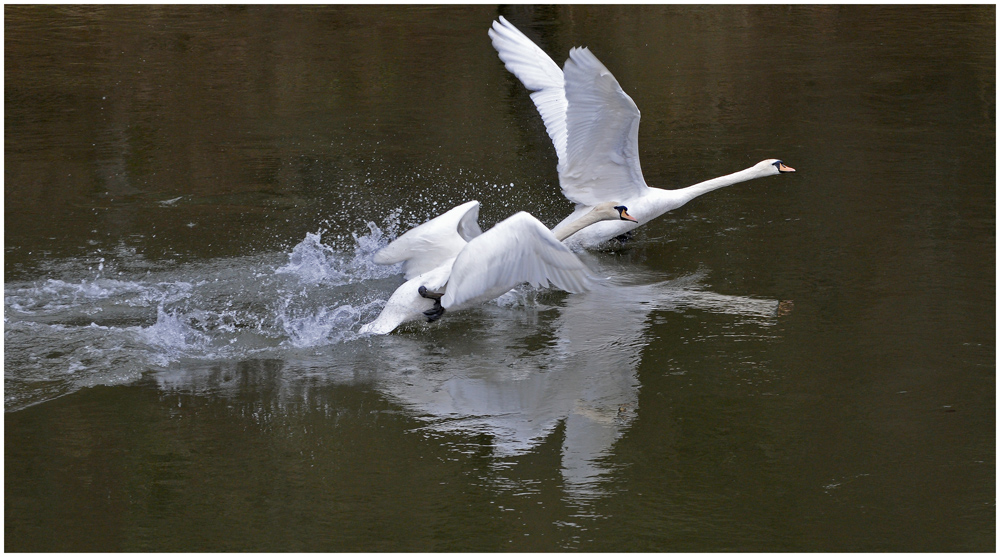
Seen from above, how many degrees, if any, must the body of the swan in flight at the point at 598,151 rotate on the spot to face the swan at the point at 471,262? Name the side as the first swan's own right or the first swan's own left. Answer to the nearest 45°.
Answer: approximately 90° to the first swan's own right

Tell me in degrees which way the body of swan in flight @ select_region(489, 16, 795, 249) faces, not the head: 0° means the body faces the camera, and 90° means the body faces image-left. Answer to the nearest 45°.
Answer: approximately 270°
